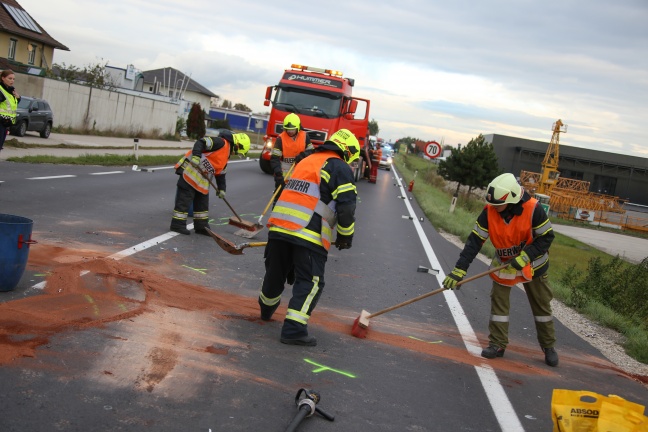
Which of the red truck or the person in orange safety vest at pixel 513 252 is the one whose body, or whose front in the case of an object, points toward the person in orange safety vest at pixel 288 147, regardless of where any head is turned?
the red truck

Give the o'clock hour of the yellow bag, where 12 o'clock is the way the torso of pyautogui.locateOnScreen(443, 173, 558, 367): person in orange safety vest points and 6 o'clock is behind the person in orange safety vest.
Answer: The yellow bag is roughly at 10 o'clock from the person in orange safety vest.

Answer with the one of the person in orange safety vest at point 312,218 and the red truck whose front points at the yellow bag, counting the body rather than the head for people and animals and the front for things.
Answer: the red truck

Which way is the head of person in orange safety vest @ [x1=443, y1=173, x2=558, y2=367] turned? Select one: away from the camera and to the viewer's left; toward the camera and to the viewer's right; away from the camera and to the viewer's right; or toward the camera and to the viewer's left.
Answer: toward the camera and to the viewer's left

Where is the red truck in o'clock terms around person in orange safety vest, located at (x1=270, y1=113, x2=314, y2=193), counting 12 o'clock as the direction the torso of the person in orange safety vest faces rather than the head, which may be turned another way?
The red truck is roughly at 6 o'clock from the person in orange safety vest.

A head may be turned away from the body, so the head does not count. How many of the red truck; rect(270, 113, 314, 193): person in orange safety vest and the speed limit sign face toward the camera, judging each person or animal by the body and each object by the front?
3

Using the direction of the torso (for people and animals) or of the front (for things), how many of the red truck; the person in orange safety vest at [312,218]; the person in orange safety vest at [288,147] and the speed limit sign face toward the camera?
3

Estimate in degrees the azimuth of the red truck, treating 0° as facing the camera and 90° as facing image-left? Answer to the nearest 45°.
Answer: approximately 0°

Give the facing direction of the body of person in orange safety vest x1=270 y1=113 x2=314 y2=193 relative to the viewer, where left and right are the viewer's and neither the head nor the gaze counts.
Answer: facing the viewer

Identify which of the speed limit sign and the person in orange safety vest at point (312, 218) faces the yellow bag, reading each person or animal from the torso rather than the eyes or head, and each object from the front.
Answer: the speed limit sign

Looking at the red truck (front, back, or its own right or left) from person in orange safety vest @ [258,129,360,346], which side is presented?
front

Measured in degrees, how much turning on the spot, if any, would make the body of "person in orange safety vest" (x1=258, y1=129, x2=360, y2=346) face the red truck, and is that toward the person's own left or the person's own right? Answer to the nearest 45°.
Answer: approximately 45° to the person's own left

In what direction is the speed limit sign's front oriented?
toward the camera

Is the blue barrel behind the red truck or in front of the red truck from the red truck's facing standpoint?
in front

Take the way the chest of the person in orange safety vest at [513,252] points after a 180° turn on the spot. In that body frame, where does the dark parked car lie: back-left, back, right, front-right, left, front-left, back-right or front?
left
